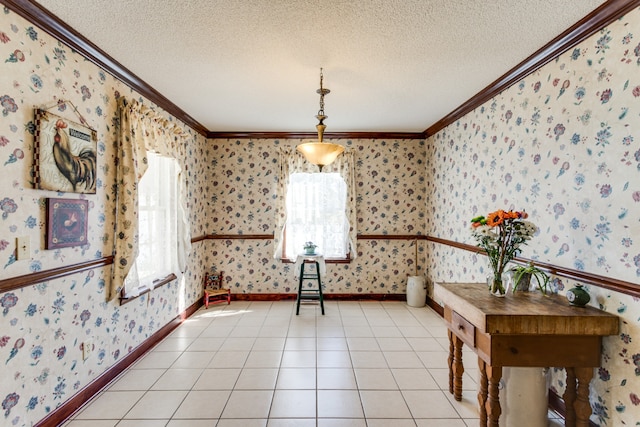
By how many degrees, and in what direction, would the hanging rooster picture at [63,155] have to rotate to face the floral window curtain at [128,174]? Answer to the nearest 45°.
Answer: approximately 90° to its left

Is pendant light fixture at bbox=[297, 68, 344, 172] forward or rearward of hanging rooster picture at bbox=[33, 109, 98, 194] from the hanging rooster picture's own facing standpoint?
forward

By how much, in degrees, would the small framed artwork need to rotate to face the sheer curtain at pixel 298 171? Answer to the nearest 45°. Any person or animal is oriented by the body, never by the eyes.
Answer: approximately 90° to its left

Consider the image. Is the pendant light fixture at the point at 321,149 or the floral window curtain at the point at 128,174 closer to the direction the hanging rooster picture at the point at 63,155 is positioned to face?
the pendant light fixture

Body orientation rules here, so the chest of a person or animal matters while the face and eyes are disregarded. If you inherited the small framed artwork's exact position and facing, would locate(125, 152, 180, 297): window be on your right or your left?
on your left

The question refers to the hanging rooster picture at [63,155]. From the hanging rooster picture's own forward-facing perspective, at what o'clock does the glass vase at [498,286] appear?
The glass vase is roughly at 12 o'clock from the hanging rooster picture.

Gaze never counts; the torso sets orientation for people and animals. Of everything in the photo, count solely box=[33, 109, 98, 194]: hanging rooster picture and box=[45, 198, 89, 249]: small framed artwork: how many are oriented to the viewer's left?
0

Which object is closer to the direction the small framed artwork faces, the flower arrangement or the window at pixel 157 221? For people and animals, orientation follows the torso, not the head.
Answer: the flower arrangement

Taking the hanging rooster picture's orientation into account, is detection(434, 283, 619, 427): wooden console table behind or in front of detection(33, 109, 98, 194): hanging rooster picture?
in front

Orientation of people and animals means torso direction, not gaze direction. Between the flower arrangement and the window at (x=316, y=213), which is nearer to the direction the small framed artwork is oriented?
the flower arrangement

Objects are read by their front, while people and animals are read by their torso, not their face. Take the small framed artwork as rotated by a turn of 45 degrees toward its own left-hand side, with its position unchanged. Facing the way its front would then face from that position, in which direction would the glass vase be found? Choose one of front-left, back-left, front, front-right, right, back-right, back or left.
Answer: front-right

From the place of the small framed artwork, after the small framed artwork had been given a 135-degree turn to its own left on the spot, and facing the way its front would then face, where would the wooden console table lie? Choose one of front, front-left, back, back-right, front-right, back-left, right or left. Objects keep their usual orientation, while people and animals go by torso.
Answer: back-right

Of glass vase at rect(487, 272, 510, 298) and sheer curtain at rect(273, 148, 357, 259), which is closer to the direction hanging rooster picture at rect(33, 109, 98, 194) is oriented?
the glass vase

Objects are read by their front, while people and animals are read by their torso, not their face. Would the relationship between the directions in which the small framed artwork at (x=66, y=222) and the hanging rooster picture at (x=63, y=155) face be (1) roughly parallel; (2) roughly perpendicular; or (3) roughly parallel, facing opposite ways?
roughly parallel

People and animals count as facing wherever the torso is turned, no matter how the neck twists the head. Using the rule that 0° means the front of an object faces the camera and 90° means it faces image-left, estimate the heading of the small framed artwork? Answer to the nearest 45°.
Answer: approximately 315°

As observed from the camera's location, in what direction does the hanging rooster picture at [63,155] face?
facing the viewer and to the right of the viewer

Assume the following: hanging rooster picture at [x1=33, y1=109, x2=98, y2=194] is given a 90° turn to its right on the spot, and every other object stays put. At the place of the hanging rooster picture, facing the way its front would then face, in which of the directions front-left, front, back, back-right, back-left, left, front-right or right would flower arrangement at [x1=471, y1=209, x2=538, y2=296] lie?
left

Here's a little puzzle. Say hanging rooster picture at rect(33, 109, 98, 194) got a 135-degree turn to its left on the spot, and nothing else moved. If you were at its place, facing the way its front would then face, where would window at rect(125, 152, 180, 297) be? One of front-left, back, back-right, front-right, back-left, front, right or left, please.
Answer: front-right
